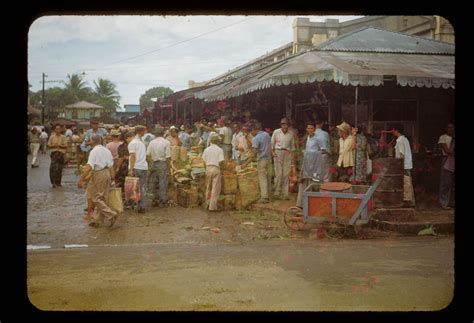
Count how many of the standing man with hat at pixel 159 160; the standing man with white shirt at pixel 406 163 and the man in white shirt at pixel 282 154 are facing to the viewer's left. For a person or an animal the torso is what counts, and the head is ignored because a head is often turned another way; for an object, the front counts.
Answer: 1

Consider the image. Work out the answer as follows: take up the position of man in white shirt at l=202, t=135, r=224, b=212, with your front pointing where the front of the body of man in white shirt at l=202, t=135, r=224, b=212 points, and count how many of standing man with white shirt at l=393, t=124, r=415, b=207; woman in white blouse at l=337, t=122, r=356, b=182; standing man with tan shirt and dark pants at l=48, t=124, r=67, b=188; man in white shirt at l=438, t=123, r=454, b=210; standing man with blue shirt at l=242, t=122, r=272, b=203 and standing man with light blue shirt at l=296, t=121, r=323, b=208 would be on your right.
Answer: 5

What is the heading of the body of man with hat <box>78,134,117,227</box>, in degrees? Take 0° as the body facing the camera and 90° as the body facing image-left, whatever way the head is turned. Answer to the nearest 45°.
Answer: approximately 135°

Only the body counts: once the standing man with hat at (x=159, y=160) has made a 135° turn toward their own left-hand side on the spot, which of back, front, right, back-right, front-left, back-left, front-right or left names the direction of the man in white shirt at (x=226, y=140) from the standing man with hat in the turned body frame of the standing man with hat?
back-left

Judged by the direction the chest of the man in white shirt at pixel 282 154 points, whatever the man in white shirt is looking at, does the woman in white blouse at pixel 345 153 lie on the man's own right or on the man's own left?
on the man's own left

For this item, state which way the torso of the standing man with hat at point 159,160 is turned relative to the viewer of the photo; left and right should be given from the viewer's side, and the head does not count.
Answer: facing away from the viewer

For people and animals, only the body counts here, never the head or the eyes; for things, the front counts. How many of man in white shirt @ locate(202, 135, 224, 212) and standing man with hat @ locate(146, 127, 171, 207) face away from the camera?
2

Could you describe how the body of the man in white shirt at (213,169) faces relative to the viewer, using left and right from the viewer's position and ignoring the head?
facing away from the viewer

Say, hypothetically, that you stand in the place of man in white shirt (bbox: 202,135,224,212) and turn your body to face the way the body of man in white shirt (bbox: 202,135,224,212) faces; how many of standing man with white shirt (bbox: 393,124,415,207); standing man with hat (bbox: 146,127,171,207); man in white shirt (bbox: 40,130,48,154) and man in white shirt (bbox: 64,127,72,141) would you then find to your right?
1

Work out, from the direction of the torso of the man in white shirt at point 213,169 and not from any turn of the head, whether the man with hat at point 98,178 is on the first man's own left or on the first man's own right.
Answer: on the first man's own left

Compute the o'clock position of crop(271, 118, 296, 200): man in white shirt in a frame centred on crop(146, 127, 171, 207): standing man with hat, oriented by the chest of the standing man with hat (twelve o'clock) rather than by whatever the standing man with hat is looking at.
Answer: The man in white shirt is roughly at 3 o'clock from the standing man with hat.

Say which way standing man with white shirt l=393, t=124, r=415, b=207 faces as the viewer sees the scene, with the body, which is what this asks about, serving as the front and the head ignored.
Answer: to the viewer's left
